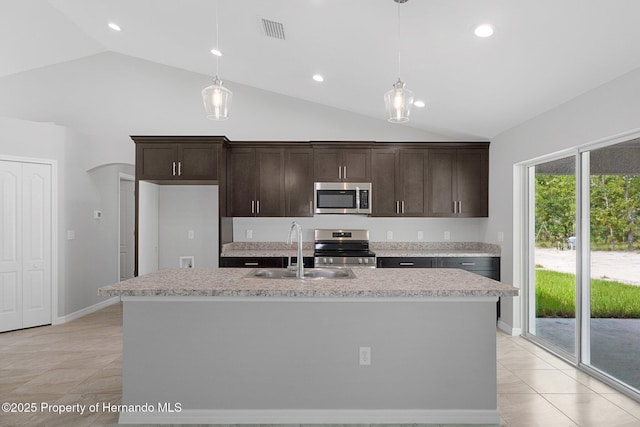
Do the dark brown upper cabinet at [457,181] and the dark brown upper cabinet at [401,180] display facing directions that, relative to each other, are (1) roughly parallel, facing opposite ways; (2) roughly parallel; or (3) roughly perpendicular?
roughly parallel

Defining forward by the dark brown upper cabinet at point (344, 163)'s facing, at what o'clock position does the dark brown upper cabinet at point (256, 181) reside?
the dark brown upper cabinet at point (256, 181) is roughly at 3 o'clock from the dark brown upper cabinet at point (344, 163).

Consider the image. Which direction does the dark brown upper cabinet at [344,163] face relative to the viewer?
toward the camera

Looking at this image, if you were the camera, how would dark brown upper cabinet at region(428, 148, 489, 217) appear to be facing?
facing the viewer

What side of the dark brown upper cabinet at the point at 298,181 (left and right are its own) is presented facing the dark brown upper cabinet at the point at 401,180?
left

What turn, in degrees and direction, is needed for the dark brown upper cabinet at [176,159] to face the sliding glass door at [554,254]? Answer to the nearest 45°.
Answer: approximately 45° to its left

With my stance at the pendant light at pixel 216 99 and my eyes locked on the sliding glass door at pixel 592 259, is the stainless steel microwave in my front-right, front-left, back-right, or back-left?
front-left

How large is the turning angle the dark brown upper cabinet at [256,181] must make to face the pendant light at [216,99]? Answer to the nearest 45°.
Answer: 0° — it already faces it

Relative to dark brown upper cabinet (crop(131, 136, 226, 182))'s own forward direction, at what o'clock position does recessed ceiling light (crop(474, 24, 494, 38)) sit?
The recessed ceiling light is roughly at 11 o'clock from the dark brown upper cabinet.

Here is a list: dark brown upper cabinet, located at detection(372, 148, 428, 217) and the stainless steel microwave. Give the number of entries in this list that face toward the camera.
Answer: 2

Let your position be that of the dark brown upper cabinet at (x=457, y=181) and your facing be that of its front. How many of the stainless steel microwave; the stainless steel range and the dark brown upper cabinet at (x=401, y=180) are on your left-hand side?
0

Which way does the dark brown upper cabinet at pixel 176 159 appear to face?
toward the camera

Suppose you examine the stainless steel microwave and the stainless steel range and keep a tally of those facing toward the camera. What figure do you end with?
2

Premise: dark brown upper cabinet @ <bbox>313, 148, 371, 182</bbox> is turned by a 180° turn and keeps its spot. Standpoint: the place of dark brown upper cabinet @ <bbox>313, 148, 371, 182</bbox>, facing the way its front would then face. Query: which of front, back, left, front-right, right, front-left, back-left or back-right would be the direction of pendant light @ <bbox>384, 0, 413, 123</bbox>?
back

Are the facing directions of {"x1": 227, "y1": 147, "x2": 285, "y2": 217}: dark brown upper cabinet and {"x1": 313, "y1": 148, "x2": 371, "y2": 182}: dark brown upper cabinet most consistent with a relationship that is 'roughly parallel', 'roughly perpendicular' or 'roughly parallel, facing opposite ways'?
roughly parallel

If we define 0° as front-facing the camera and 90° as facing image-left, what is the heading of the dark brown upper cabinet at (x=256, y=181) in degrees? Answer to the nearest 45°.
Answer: approximately 0°

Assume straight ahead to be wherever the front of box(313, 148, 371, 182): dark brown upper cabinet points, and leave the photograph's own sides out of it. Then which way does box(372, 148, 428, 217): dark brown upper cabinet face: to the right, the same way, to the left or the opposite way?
the same way

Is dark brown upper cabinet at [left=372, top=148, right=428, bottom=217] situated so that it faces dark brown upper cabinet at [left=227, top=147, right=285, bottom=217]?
no

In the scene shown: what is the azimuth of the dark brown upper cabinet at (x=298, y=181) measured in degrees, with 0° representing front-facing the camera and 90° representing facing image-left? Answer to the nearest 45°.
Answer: approximately 0°

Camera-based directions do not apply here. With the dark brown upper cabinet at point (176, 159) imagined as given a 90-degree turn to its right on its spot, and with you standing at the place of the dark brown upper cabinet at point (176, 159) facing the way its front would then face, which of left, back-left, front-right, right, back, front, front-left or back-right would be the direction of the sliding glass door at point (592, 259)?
back-left
